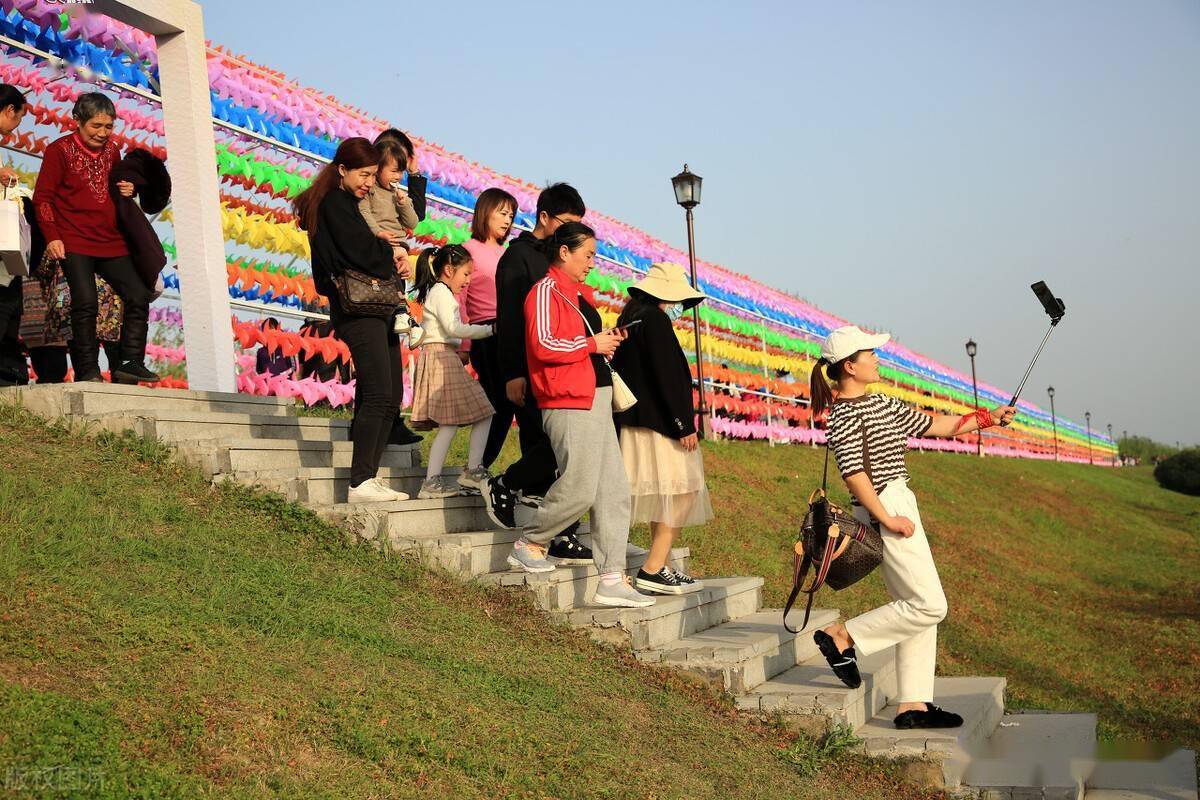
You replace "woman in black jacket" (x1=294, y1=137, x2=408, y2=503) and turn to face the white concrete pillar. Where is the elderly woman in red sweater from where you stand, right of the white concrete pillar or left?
left

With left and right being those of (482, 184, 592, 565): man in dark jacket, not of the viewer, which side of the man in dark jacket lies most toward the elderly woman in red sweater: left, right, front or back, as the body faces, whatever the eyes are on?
back

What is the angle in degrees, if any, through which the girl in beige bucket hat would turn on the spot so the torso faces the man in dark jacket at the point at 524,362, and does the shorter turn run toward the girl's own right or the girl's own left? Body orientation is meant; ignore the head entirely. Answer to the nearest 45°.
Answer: approximately 180°

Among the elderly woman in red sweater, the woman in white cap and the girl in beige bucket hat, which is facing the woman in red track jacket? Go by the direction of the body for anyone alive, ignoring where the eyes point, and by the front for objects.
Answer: the elderly woman in red sweater

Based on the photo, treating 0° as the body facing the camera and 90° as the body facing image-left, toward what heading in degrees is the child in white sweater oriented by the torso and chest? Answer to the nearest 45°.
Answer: approximately 270°

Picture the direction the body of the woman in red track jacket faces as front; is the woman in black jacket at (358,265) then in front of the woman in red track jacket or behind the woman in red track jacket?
behind

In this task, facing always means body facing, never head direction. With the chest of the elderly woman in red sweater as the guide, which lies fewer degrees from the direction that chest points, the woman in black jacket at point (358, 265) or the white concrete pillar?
the woman in black jacket

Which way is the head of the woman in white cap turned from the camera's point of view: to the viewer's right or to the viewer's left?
to the viewer's right

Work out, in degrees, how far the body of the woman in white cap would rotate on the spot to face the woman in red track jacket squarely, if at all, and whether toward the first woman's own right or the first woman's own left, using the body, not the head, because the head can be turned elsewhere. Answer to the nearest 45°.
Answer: approximately 180°

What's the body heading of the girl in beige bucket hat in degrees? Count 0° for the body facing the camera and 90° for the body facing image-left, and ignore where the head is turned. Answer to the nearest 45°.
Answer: approximately 270°

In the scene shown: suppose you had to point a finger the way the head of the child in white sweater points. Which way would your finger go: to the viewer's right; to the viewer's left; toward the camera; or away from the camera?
to the viewer's right
